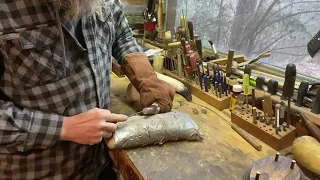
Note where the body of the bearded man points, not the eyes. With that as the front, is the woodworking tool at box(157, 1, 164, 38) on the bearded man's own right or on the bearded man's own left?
on the bearded man's own left

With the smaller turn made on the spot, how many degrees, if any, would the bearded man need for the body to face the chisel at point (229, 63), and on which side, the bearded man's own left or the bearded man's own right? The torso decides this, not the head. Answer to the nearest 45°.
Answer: approximately 45° to the bearded man's own left

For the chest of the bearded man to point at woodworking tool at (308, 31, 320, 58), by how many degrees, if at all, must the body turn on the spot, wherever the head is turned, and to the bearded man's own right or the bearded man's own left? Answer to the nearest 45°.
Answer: approximately 45° to the bearded man's own left

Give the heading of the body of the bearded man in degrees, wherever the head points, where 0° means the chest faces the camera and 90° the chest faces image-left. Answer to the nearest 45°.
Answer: approximately 315°

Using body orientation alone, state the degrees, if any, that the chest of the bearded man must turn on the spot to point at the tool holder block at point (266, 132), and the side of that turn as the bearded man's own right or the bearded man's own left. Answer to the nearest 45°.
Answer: approximately 45° to the bearded man's own left

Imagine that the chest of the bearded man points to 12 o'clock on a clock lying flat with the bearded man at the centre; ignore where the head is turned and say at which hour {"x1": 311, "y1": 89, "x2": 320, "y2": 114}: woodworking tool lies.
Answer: The woodworking tool is roughly at 11 o'clock from the bearded man.

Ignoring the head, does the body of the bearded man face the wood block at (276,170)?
yes

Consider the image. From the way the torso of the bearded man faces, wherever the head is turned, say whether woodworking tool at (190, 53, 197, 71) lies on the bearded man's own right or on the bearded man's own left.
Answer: on the bearded man's own left

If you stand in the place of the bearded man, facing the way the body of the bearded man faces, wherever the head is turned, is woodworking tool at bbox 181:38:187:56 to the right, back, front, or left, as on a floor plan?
left

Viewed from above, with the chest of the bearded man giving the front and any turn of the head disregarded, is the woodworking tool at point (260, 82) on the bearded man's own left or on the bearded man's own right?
on the bearded man's own left

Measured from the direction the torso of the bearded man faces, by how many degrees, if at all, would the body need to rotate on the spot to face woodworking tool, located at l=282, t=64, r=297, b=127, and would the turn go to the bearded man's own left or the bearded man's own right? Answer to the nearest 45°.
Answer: approximately 45° to the bearded man's own left
